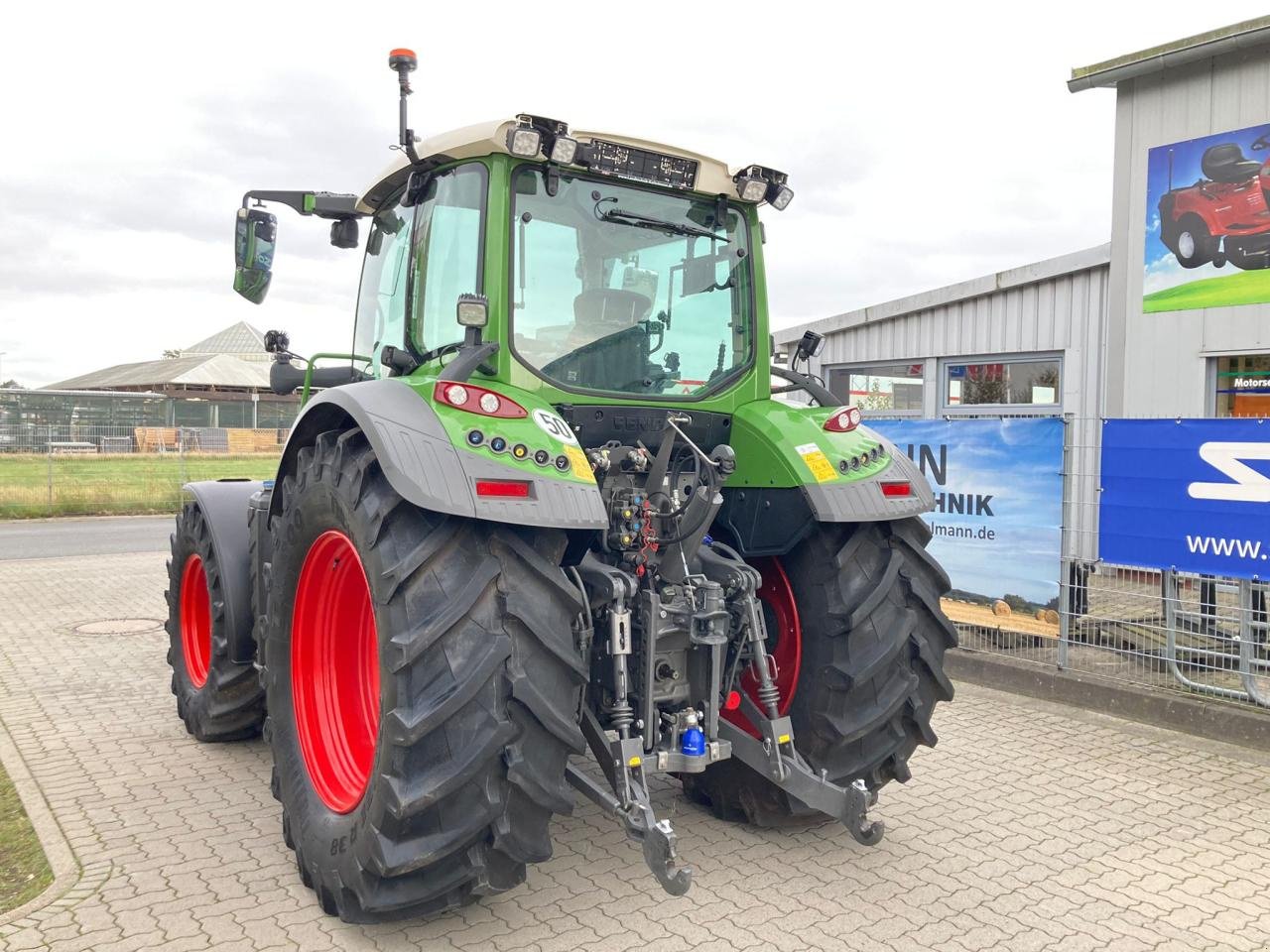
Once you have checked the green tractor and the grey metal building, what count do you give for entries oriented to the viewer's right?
0

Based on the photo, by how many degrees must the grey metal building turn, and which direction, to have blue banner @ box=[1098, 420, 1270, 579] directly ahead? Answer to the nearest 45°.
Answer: approximately 45° to its left

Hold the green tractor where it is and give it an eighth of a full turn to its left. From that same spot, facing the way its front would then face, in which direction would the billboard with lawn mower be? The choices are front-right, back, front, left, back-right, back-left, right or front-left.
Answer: back-right

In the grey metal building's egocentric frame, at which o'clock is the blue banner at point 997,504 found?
The blue banner is roughly at 11 o'clock from the grey metal building.

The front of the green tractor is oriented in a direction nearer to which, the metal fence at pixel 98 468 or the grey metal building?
the metal fence

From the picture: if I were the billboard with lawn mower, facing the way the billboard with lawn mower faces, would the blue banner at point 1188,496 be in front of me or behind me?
in front

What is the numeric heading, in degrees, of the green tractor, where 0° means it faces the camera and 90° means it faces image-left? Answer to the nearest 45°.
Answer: approximately 135°

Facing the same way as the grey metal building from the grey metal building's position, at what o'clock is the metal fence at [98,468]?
The metal fence is roughly at 2 o'clock from the grey metal building.

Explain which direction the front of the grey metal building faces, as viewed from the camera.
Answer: facing the viewer and to the left of the viewer

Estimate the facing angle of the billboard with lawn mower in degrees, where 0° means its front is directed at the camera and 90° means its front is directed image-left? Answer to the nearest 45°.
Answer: approximately 45°

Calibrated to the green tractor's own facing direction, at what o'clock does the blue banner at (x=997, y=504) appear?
The blue banner is roughly at 3 o'clock from the green tractor.

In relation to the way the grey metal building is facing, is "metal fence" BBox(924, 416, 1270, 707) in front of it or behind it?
in front
